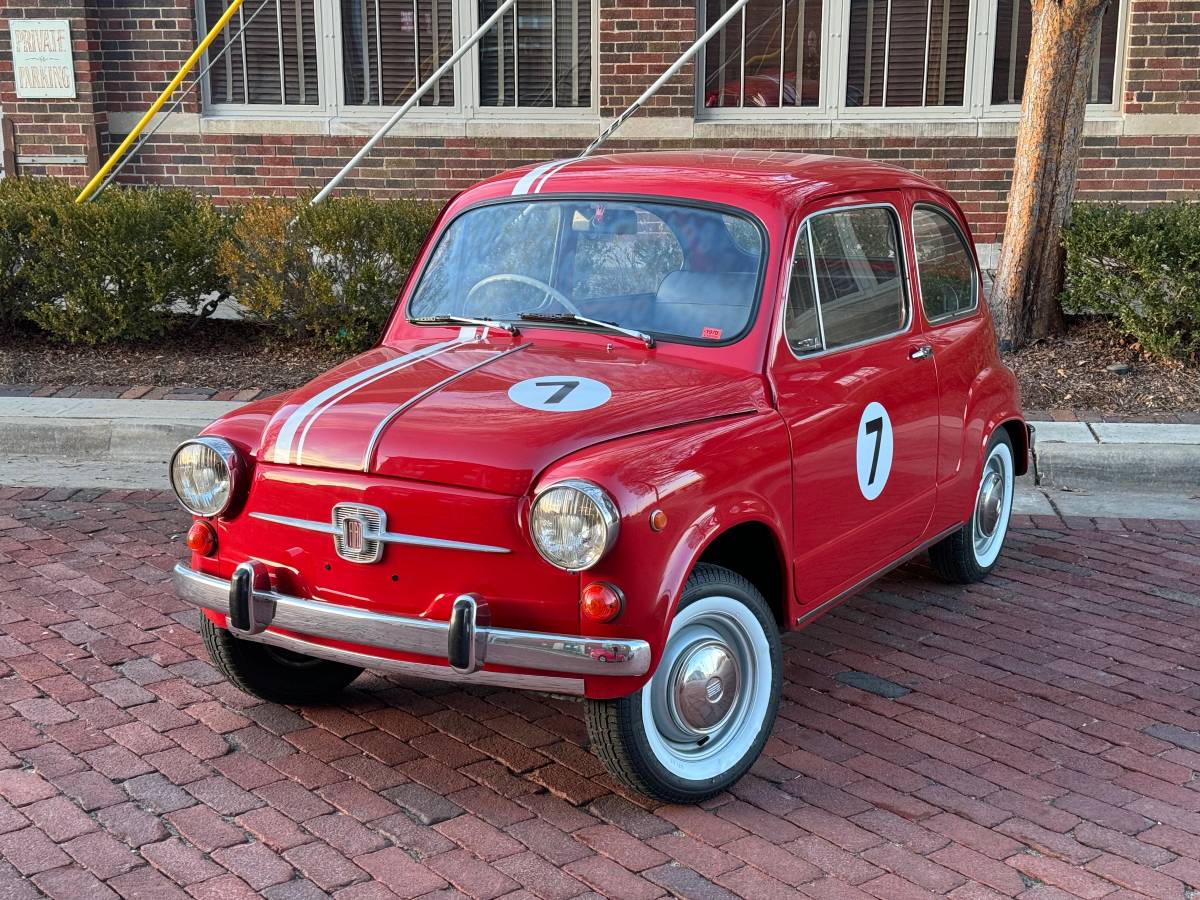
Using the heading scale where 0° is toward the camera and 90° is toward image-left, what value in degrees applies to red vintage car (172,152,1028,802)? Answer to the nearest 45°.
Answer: approximately 45°

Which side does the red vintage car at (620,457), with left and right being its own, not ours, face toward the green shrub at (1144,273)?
back

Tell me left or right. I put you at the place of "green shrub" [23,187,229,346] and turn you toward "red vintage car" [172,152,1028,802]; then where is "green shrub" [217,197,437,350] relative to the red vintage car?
left

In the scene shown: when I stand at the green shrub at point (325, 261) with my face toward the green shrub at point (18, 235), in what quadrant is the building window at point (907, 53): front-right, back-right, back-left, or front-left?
back-right

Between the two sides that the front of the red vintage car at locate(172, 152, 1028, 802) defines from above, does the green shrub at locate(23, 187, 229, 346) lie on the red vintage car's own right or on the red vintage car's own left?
on the red vintage car's own right

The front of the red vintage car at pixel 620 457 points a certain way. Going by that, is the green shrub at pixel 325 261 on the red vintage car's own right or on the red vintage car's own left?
on the red vintage car's own right

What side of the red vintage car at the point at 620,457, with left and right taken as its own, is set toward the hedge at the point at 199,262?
right
